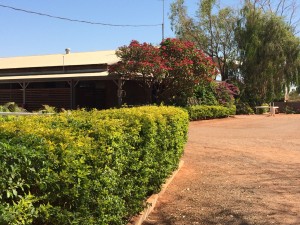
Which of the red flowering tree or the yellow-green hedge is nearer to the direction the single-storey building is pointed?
the yellow-green hedge

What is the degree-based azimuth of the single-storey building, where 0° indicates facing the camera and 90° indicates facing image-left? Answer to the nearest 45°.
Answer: approximately 0°

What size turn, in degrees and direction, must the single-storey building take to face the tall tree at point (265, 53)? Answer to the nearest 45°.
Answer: approximately 90° to its left

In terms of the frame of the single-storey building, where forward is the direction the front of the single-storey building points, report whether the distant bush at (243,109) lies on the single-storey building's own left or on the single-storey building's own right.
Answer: on the single-storey building's own left

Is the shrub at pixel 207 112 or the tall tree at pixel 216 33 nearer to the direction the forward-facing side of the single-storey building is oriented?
the shrub

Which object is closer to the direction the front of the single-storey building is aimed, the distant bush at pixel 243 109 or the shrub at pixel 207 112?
the shrub

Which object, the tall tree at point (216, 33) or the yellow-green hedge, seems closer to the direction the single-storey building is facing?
the yellow-green hedge

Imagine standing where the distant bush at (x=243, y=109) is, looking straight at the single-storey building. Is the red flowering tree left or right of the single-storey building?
left

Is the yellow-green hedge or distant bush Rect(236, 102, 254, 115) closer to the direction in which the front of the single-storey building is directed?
the yellow-green hedge

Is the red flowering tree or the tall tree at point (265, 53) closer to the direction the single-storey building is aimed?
the red flowering tree

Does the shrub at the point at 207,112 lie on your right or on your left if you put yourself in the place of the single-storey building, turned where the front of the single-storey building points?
on your left

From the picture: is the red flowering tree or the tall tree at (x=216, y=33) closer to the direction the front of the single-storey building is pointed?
the red flowering tree

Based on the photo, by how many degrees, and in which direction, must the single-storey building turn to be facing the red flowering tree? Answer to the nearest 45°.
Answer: approximately 45° to its left

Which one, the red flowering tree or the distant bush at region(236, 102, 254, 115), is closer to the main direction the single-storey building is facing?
the red flowering tree

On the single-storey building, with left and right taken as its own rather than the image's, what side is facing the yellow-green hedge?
front
